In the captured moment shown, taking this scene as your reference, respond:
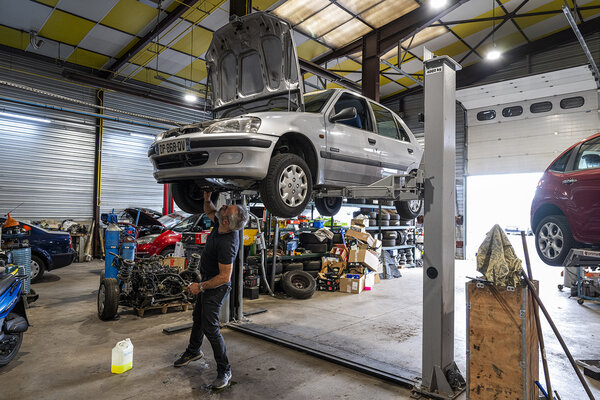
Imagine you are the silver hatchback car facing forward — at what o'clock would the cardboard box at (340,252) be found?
The cardboard box is roughly at 5 o'clock from the silver hatchback car.

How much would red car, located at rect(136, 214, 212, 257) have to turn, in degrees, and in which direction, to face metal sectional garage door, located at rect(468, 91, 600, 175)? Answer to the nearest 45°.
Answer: approximately 135° to its left

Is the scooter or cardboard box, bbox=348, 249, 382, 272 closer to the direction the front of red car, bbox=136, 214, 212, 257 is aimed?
the scooter

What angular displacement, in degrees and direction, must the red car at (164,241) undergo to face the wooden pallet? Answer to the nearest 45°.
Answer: approximately 45° to its left

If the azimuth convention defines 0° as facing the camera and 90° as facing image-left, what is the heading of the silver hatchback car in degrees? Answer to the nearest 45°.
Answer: approximately 45°

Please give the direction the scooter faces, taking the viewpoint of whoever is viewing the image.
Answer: facing to the left of the viewer

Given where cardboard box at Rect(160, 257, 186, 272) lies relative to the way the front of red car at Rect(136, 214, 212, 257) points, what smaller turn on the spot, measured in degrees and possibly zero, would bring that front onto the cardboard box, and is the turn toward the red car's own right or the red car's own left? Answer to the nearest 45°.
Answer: approximately 45° to the red car's own left

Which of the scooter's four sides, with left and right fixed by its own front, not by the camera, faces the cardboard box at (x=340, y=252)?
back

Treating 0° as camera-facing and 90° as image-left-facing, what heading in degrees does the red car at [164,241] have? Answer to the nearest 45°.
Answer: approximately 45°

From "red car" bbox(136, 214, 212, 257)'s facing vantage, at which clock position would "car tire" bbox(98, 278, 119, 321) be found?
The car tire is roughly at 11 o'clock from the red car.
